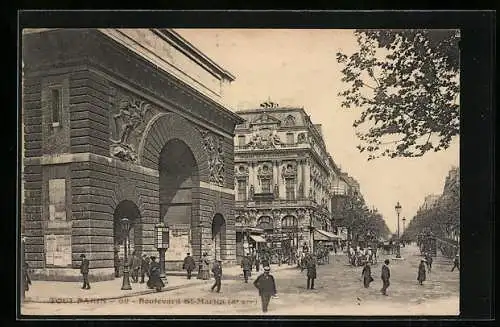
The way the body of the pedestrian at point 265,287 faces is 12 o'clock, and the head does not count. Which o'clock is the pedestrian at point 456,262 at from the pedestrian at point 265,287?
the pedestrian at point 456,262 is roughly at 7 o'clock from the pedestrian at point 265,287.

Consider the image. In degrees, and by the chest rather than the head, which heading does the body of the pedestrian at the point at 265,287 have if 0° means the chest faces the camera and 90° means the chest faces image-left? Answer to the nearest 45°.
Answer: approximately 0°
